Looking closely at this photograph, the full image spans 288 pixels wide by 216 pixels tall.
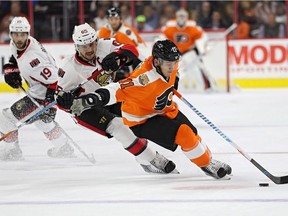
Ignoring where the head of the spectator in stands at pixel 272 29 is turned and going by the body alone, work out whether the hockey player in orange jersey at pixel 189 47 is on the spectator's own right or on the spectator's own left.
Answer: on the spectator's own right

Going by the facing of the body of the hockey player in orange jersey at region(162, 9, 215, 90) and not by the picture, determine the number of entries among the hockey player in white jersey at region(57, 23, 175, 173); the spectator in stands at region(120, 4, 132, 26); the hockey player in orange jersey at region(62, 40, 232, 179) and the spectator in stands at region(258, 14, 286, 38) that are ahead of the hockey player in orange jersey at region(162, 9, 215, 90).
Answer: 2

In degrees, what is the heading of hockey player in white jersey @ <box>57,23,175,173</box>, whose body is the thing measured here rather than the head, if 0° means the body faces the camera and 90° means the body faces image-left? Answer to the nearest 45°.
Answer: approximately 315°

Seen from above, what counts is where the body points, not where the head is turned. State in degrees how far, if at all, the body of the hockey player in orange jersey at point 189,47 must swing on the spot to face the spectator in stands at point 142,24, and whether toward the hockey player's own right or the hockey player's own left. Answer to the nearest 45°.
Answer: approximately 135° to the hockey player's own right

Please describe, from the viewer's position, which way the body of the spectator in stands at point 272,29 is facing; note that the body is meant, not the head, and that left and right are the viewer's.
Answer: facing the viewer

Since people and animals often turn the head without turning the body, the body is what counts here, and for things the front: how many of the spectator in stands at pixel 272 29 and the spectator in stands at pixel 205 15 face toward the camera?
2

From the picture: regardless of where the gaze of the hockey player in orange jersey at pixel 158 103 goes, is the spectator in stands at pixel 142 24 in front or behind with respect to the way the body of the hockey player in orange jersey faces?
behind

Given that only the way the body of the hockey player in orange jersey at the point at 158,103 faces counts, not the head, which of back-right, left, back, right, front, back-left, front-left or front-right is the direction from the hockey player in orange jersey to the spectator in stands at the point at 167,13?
back-left

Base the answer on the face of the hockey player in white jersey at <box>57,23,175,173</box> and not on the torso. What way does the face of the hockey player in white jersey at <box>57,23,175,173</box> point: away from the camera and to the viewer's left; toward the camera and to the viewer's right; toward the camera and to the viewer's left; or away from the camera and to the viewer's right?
toward the camera and to the viewer's right

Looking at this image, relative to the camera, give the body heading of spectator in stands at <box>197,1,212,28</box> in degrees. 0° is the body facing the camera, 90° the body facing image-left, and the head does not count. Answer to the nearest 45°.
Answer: approximately 0°

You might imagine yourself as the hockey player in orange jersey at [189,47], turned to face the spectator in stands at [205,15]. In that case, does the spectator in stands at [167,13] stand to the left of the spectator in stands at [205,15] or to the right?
left
